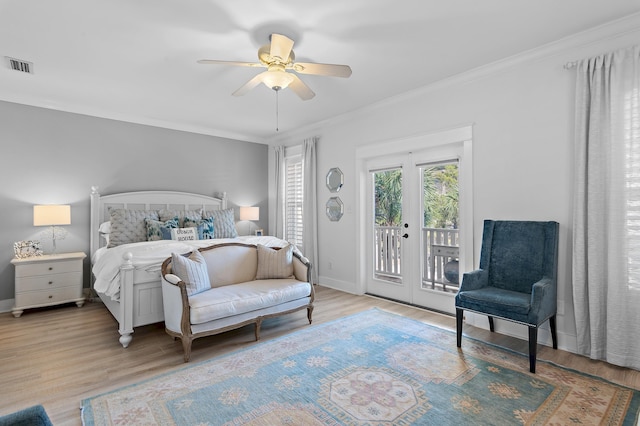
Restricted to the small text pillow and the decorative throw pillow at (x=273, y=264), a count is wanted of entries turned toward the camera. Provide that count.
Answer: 2

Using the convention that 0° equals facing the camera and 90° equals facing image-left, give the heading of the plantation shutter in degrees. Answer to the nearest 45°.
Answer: approximately 45°

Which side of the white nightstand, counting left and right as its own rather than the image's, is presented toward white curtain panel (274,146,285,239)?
left

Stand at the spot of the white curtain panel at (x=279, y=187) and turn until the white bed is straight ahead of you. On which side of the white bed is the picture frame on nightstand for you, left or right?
right

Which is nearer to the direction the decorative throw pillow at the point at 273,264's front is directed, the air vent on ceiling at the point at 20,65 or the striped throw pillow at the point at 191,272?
the striped throw pillow

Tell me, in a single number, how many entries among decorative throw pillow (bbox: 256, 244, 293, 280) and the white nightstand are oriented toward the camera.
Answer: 2

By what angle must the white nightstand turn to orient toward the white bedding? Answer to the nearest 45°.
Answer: approximately 45° to its left

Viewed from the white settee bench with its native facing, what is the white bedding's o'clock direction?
The white bedding is roughly at 5 o'clock from the white settee bench.

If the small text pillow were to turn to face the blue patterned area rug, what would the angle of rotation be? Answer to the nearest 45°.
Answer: approximately 45° to its left

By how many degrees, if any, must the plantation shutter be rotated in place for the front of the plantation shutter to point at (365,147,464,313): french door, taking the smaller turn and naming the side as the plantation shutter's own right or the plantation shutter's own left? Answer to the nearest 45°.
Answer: approximately 90° to the plantation shutter's own left
